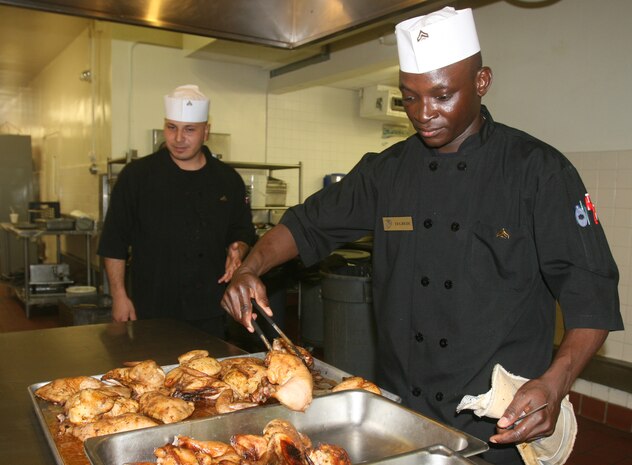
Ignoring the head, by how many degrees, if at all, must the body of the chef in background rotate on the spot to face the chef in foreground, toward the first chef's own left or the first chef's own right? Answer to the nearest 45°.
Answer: approximately 45° to the first chef's own left

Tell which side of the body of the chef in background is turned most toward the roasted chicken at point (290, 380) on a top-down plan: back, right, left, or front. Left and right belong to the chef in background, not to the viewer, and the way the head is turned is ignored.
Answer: front

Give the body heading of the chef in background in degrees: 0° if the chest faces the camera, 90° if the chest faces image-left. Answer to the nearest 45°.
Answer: approximately 0°

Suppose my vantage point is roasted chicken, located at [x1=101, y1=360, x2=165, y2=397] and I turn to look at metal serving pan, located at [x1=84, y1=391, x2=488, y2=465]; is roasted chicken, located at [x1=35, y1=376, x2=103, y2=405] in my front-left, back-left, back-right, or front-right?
back-right

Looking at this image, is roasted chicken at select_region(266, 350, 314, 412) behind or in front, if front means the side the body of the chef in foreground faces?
in front

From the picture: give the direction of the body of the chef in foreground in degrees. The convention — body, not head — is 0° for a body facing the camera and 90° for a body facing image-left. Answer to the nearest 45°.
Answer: approximately 45°

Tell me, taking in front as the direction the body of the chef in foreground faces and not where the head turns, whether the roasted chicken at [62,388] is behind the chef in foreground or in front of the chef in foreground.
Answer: in front

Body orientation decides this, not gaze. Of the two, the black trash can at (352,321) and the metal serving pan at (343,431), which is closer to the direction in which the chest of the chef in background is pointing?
the metal serving pan

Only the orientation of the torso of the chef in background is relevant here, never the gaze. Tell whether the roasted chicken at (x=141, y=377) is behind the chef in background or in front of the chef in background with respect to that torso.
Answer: in front

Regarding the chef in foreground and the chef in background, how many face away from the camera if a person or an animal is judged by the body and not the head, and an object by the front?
0
